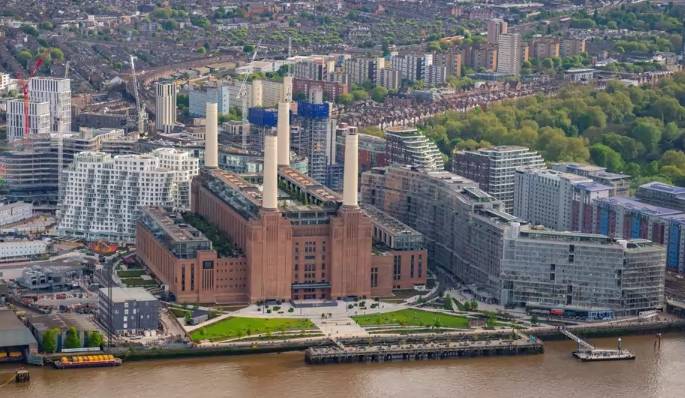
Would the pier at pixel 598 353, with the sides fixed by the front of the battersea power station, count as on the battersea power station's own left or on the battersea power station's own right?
on the battersea power station's own left

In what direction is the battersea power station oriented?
toward the camera

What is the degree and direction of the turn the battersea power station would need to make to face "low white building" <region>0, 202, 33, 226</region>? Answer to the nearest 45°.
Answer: approximately 135° to its right

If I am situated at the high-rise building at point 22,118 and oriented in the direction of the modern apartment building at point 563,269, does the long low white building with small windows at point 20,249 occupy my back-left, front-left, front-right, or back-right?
front-right

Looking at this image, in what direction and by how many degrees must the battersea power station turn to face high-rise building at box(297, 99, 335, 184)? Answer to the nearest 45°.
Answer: approximately 180°

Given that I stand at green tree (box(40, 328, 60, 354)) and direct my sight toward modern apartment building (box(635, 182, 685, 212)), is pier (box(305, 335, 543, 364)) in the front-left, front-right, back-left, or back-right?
front-right

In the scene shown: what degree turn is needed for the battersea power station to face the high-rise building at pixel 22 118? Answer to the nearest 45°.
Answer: approximately 135° to its right

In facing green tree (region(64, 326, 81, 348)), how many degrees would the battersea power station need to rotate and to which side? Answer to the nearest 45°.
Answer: approximately 45° to its right
